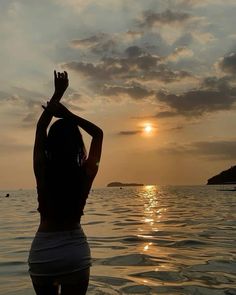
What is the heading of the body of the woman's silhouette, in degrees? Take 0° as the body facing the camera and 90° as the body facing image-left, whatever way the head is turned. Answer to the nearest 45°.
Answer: approximately 180°
